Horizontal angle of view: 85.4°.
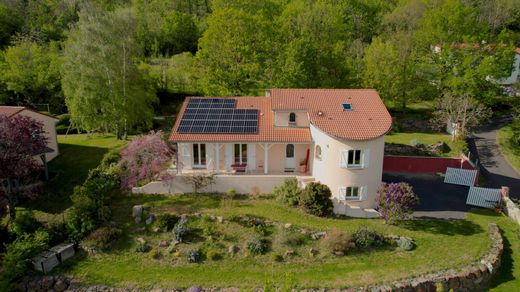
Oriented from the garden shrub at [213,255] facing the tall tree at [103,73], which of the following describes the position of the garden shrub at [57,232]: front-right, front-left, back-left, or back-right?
front-left

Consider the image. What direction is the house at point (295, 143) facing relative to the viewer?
toward the camera

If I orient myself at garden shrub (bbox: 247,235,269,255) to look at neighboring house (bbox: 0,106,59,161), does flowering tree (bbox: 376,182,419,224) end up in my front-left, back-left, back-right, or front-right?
back-right

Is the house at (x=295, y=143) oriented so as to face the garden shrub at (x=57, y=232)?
no

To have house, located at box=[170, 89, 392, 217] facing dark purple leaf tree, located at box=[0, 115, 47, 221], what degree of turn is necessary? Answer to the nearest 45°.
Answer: approximately 90° to its right

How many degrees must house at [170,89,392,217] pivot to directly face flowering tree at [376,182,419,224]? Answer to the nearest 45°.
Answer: approximately 45° to its left

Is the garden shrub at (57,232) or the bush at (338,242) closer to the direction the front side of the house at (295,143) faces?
the bush

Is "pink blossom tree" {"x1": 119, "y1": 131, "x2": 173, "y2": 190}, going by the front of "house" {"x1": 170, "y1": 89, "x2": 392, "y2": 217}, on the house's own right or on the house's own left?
on the house's own right

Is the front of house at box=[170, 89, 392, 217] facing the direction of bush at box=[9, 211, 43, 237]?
no

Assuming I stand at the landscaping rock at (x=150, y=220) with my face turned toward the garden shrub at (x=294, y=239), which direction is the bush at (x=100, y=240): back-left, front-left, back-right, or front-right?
back-right

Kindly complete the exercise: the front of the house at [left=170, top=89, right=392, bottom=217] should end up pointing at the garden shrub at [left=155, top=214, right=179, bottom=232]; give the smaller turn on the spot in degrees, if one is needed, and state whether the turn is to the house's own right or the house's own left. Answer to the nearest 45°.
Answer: approximately 45° to the house's own right

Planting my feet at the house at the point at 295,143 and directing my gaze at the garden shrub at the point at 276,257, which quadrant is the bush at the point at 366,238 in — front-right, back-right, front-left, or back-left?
front-left

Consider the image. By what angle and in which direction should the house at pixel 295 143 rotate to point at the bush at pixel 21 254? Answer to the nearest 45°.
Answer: approximately 45° to its right

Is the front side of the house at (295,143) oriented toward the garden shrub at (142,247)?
no
